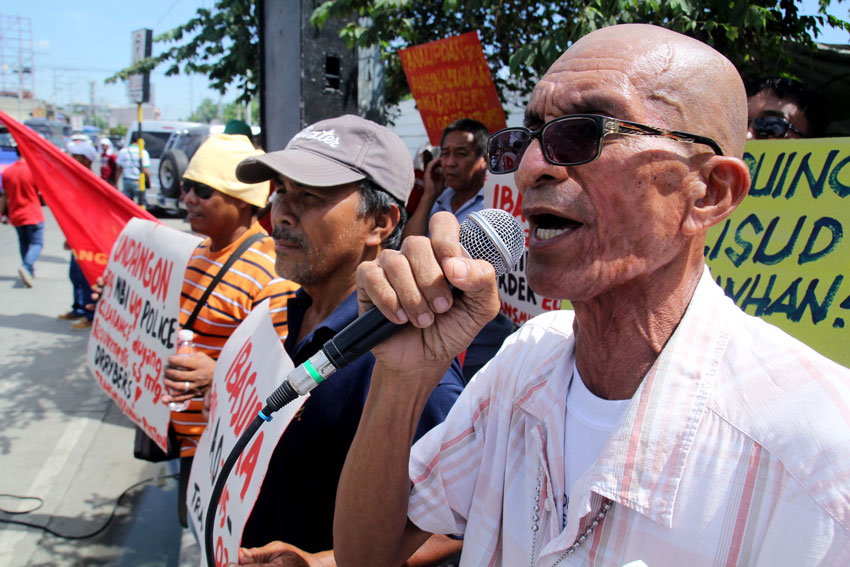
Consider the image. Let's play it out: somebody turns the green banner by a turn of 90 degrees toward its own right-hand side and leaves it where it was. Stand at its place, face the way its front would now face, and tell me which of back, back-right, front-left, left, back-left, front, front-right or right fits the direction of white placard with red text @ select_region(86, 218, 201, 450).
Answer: front

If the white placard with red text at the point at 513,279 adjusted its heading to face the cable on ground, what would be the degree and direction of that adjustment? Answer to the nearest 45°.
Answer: approximately 90° to its right

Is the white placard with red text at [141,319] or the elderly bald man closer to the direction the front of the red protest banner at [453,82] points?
the elderly bald man

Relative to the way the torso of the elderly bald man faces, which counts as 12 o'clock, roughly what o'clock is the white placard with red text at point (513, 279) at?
The white placard with red text is roughly at 4 o'clock from the elderly bald man.

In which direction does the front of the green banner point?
toward the camera

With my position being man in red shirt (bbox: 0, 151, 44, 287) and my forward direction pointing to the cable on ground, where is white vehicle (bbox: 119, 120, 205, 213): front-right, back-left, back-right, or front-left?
back-left

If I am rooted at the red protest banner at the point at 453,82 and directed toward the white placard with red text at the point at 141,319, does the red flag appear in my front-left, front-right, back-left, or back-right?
front-right

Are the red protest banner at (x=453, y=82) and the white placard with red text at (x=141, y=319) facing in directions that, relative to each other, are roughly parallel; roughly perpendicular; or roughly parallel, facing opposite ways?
roughly parallel

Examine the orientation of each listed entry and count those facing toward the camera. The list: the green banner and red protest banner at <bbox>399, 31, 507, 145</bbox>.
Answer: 2

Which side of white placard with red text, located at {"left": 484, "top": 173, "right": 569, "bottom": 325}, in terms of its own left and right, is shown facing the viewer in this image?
front

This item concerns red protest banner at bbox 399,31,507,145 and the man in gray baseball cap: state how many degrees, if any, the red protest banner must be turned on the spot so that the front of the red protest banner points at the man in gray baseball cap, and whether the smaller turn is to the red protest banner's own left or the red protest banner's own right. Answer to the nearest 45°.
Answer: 0° — it already faces them

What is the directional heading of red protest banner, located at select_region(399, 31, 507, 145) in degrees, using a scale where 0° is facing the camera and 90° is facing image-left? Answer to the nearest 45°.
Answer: approximately 0°

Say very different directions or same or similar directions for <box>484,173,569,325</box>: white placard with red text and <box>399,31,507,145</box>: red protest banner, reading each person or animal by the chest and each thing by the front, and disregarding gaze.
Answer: same or similar directions

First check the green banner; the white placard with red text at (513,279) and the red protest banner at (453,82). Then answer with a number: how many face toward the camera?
3
